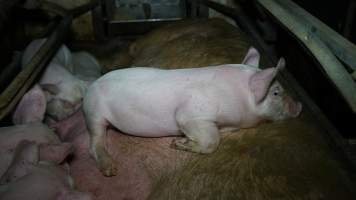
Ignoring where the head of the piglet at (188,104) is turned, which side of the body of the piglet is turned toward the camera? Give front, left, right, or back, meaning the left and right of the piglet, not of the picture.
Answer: right

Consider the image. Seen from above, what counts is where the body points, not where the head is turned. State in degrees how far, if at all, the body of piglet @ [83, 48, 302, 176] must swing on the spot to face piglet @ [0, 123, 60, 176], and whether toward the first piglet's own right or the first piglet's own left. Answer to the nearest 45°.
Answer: approximately 180°

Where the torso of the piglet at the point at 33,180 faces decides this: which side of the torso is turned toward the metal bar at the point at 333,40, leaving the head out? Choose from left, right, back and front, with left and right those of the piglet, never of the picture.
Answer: front

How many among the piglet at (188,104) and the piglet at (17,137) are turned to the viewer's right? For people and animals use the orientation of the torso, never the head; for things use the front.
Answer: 2

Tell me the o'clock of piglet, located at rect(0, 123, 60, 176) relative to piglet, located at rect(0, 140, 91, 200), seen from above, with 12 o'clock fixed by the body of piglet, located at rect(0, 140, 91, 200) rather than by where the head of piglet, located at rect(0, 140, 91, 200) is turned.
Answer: piglet, located at rect(0, 123, 60, 176) is roughly at 9 o'clock from piglet, located at rect(0, 140, 91, 200).

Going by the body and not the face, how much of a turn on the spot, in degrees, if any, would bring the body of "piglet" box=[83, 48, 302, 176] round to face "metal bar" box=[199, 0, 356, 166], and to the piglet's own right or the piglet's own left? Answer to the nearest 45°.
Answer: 0° — it already faces it

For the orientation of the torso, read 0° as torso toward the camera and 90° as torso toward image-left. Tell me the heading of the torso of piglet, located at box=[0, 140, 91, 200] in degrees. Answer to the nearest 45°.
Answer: approximately 270°

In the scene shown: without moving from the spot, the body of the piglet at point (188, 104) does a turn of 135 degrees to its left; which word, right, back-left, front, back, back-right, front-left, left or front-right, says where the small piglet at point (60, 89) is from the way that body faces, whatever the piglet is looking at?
front

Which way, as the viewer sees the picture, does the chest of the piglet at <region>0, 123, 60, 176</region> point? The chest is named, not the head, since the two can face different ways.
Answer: to the viewer's right

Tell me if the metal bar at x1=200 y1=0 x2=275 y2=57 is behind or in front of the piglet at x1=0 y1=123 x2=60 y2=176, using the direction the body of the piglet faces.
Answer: in front

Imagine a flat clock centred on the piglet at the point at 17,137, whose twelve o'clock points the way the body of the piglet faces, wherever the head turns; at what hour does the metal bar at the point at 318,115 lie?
The metal bar is roughly at 1 o'clock from the piglet.

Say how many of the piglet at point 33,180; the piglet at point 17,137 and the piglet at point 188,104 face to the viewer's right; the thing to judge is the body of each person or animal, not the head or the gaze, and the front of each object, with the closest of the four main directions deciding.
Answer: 3

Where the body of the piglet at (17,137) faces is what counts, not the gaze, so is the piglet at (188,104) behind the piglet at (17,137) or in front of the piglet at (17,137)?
in front
